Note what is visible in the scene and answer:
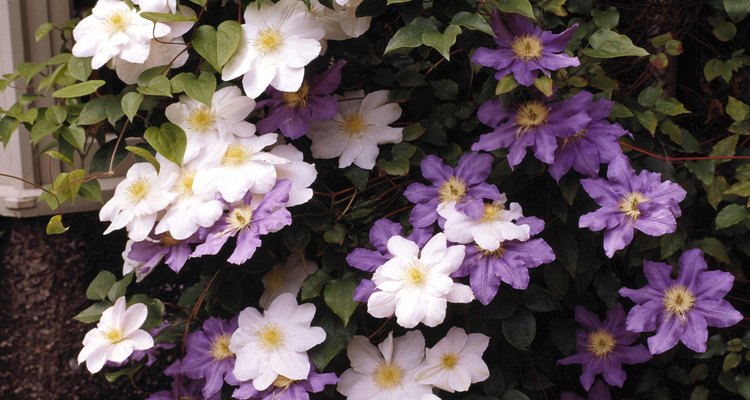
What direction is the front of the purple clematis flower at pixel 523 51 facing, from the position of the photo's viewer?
facing the viewer

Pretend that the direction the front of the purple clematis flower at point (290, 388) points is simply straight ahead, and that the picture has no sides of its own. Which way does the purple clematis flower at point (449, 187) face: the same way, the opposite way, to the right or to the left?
the same way

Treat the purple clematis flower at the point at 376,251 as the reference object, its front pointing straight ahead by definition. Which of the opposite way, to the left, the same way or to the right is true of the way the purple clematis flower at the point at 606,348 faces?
the same way

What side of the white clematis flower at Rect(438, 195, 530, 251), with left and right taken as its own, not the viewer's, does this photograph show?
front

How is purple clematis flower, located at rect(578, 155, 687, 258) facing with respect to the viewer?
toward the camera

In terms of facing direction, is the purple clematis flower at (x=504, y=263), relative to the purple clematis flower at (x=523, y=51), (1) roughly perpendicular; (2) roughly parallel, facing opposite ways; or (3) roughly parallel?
roughly parallel

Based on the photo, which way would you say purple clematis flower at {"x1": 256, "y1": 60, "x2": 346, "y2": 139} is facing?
toward the camera

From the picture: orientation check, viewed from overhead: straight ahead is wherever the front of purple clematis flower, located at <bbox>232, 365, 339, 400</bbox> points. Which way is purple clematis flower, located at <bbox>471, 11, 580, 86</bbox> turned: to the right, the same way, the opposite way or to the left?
the same way
